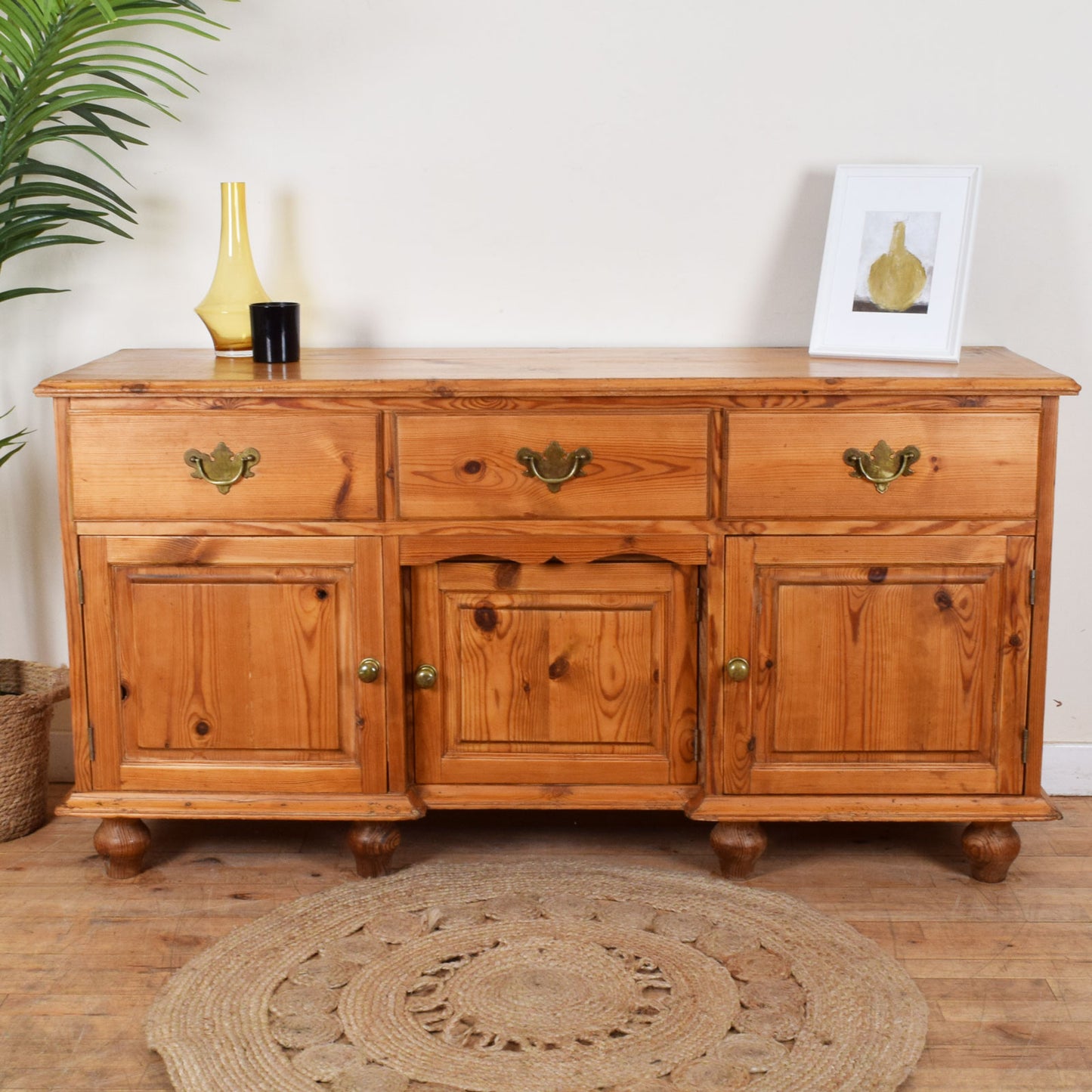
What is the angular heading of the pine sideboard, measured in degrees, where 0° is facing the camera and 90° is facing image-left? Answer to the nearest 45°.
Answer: approximately 0°

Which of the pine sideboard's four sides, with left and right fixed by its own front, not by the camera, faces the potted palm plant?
right

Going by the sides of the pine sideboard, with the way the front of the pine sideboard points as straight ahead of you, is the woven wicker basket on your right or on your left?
on your right
